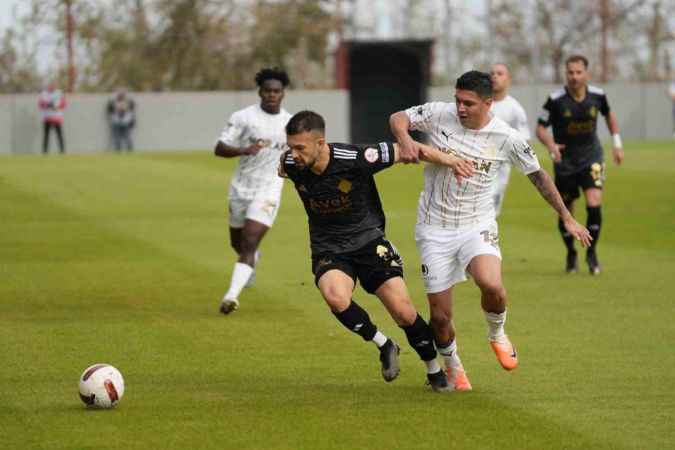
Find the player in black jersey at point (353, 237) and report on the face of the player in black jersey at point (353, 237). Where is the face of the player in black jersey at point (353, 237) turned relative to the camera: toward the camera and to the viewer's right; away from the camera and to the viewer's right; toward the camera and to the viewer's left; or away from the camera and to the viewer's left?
toward the camera and to the viewer's left

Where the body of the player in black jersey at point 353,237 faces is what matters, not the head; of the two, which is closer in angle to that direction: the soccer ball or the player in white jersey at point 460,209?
the soccer ball

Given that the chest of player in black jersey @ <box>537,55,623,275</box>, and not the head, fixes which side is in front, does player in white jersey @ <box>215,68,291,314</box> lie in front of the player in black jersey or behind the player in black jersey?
in front

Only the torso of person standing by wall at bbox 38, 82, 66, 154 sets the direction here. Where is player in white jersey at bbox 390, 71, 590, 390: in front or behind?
in front

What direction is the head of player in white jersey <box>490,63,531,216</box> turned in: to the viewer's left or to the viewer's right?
to the viewer's left

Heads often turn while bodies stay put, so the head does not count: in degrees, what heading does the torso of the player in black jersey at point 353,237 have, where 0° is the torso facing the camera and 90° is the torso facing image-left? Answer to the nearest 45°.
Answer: approximately 45°

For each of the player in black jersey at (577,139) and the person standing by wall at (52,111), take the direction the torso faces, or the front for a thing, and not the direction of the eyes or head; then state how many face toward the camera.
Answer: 2
